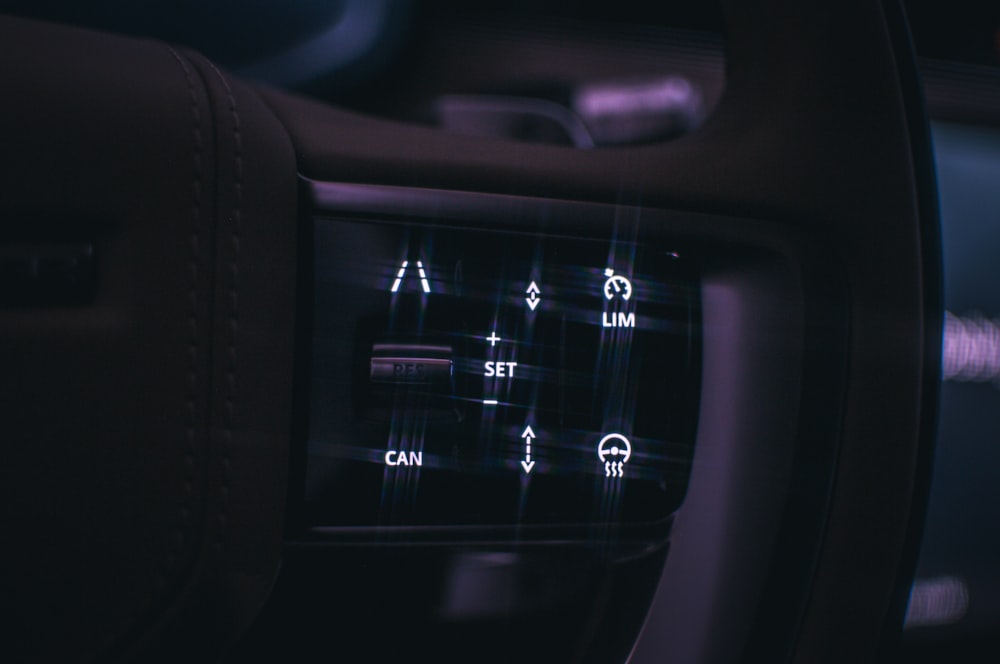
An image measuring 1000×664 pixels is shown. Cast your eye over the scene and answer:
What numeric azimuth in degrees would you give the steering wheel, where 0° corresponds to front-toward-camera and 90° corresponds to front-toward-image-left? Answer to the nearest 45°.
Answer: approximately 0°
